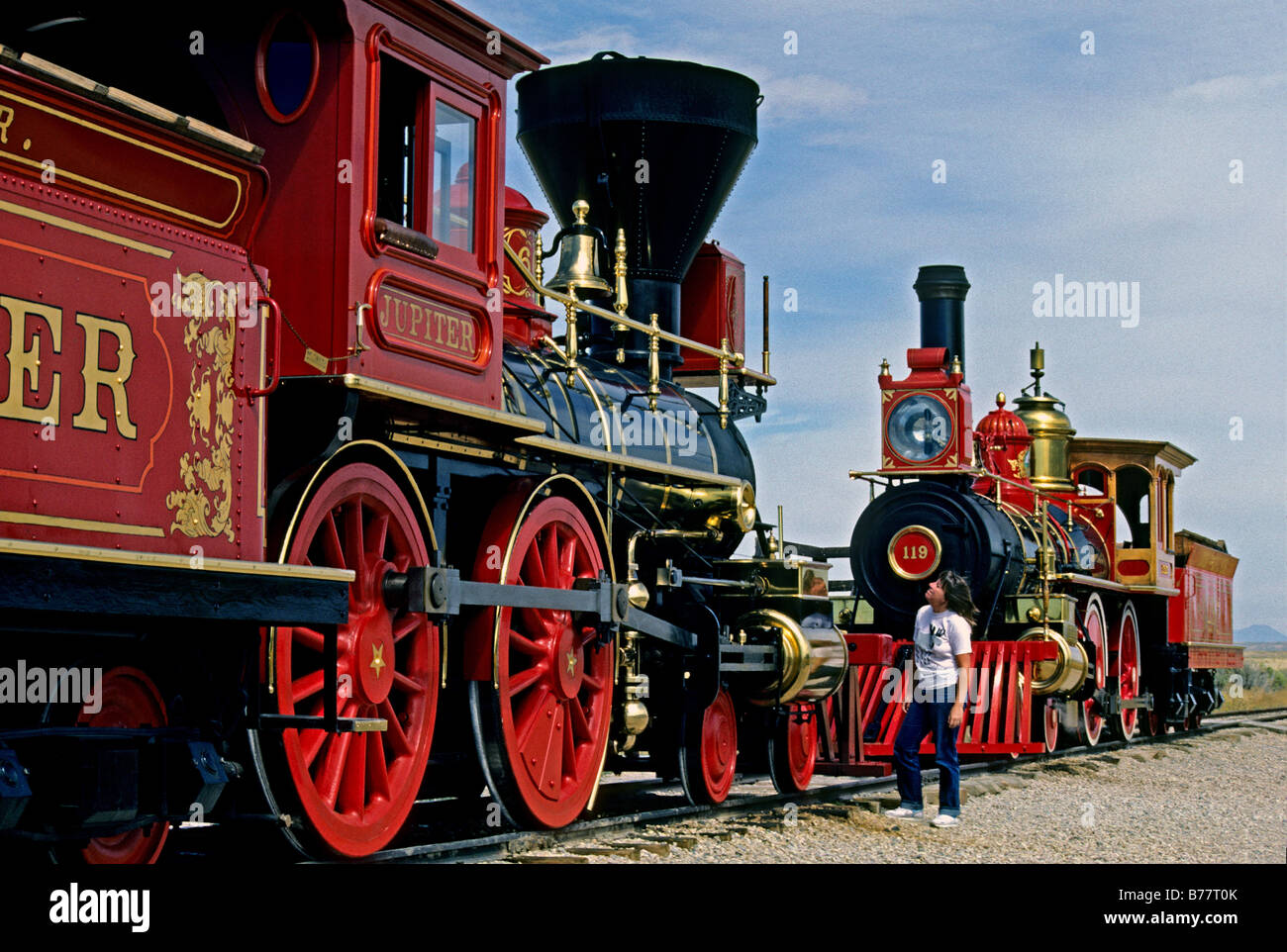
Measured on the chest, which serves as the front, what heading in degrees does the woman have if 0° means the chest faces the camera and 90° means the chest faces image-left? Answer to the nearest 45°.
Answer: approximately 45°

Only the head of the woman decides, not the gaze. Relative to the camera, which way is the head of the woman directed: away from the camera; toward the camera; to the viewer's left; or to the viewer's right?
to the viewer's left

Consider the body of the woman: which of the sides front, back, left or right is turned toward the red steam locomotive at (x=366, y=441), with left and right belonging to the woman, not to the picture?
front

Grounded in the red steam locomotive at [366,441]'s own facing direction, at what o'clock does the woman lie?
The woman is roughly at 12 o'clock from the red steam locomotive.
